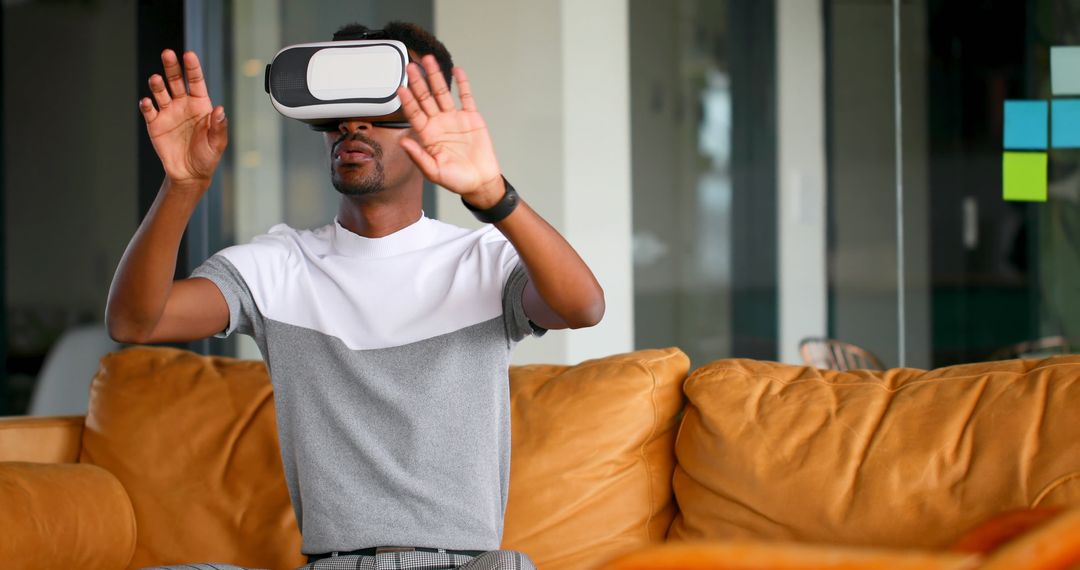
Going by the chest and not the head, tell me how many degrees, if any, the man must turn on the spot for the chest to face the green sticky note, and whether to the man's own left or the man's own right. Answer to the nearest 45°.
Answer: approximately 135° to the man's own left

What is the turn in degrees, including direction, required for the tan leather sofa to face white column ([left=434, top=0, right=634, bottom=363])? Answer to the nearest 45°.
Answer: approximately 180°

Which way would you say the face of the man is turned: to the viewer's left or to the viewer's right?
to the viewer's left

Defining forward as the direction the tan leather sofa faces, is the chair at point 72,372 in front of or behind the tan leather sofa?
behind

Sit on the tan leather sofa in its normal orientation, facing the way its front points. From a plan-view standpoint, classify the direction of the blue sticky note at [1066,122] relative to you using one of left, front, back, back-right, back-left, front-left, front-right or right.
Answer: back-left

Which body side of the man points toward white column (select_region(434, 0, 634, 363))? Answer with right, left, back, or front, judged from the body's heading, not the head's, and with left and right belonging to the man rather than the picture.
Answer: back

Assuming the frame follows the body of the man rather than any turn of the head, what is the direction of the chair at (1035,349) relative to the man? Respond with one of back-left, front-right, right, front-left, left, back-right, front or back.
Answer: back-left

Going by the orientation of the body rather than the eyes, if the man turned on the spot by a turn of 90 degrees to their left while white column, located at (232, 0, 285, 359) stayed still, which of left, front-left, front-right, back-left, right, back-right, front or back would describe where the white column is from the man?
left

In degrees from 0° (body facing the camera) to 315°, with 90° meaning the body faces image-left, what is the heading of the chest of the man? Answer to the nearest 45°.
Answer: approximately 0°

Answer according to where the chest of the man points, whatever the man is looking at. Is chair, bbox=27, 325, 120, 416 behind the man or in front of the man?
behind

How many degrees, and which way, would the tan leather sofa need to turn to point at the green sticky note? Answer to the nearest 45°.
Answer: approximately 135° to its left
